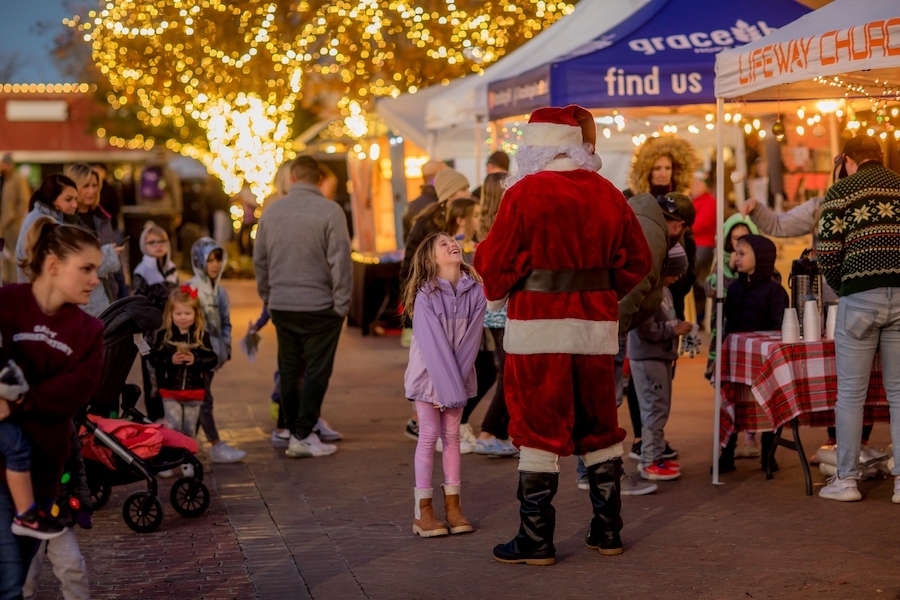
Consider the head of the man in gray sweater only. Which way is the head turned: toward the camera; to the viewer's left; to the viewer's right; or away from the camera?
away from the camera

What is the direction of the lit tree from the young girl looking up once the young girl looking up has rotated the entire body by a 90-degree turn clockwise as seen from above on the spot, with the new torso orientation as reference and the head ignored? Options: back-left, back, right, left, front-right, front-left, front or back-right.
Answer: back-right

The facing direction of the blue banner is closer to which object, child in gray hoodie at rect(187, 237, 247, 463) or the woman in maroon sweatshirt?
the woman in maroon sweatshirt

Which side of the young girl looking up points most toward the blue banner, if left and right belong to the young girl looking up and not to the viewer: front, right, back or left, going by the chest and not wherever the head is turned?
left

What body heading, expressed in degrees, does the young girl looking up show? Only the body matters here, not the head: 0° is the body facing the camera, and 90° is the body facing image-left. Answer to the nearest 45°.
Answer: approximately 315°

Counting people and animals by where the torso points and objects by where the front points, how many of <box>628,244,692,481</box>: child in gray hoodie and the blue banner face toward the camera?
1

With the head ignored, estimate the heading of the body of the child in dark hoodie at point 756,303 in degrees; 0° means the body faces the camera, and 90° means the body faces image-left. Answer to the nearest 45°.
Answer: approximately 45°
